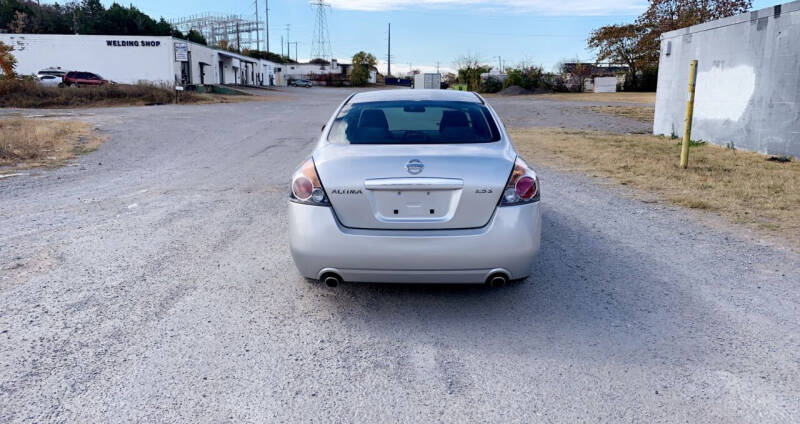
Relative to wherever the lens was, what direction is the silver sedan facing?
facing away from the viewer

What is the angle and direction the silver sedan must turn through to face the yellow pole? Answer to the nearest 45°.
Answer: approximately 45° to its right

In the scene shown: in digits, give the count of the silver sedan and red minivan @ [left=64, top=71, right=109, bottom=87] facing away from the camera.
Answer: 1

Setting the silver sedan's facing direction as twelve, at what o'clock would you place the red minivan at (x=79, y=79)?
The red minivan is roughly at 11 o'clock from the silver sedan.

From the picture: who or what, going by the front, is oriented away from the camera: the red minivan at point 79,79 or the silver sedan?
the silver sedan
